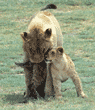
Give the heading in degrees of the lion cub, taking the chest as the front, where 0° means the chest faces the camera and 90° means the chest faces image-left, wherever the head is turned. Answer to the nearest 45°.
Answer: approximately 45°

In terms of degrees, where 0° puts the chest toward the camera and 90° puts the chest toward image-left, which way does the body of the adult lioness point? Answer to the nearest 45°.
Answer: approximately 0°
